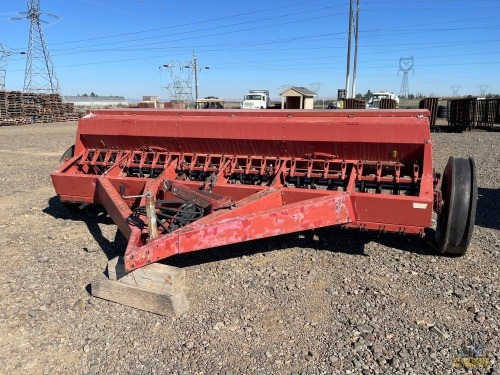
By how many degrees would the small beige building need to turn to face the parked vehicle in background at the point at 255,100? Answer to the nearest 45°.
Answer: approximately 90° to its right

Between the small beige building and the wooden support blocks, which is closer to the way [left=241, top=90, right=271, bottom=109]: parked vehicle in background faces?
the wooden support blocks

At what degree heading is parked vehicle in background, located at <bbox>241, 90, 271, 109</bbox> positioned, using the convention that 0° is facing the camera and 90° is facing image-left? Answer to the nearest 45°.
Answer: approximately 45°

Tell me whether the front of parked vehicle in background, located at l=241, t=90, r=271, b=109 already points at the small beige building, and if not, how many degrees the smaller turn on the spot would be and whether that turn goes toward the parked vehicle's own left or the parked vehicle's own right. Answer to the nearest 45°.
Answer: approximately 90° to the parked vehicle's own left

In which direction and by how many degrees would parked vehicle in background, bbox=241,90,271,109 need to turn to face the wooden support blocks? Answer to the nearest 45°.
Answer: approximately 45° to its left

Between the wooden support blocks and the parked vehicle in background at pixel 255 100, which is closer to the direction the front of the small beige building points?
the wooden support blocks
